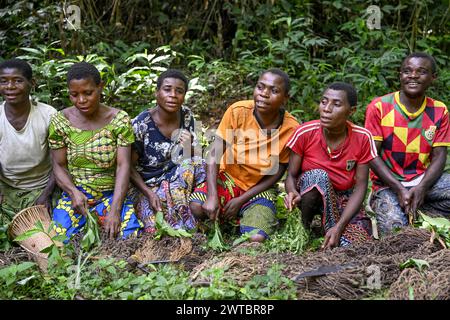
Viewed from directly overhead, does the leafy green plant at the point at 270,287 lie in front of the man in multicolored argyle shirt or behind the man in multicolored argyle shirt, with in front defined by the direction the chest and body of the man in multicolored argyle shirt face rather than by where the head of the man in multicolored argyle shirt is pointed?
in front

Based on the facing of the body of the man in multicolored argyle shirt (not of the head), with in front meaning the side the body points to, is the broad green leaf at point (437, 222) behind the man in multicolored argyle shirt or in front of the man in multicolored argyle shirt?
in front

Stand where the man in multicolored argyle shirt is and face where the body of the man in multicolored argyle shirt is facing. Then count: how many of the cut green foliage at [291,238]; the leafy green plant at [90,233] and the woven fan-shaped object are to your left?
0

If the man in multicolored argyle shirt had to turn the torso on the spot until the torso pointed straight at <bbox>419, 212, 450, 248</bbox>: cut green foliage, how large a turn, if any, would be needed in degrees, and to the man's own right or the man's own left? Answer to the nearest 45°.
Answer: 0° — they already face it

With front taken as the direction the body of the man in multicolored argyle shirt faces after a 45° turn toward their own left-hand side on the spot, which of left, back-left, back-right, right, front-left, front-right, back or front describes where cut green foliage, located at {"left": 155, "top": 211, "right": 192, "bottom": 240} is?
right

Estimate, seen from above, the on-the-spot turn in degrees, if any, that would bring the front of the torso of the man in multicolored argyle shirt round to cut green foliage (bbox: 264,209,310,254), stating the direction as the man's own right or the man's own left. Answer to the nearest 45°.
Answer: approximately 45° to the man's own right

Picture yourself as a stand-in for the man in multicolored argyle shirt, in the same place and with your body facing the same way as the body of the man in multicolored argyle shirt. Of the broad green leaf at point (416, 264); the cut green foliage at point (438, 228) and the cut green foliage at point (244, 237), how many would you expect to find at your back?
0

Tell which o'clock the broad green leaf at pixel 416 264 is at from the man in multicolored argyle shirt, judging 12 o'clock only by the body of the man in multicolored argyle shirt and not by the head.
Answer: The broad green leaf is roughly at 12 o'clock from the man in multicolored argyle shirt.

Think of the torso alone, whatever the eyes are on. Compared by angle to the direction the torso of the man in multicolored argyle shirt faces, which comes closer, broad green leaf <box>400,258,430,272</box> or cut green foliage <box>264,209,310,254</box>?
the broad green leaf

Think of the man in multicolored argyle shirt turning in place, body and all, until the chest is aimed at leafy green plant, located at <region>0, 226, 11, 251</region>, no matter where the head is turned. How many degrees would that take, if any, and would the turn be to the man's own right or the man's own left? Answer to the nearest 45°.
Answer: approximately 45° to the man's own right

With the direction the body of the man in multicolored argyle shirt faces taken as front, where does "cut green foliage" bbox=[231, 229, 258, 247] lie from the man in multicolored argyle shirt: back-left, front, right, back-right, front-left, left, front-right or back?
front-right

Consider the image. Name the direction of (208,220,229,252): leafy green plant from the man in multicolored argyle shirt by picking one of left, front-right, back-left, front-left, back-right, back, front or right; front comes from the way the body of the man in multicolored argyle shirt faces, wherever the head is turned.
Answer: front-right

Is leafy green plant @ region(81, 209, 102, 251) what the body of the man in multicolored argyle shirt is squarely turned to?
no

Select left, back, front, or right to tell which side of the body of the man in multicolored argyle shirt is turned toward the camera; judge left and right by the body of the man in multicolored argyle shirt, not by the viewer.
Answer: front

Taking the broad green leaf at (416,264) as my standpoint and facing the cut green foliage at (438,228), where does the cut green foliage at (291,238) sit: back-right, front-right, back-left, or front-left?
front-left

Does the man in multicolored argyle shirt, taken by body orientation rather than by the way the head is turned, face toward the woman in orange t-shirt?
no

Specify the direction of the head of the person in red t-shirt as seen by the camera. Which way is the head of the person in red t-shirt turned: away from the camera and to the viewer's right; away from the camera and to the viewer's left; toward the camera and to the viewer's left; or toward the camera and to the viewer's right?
toward the camera and to the viewer's left
